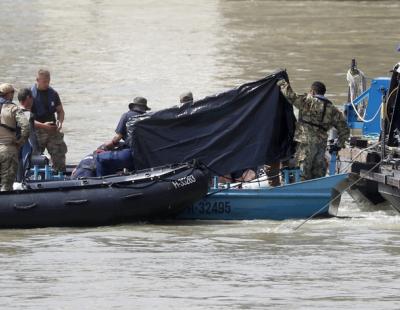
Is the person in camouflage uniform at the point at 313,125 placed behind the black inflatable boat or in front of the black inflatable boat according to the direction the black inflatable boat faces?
in front

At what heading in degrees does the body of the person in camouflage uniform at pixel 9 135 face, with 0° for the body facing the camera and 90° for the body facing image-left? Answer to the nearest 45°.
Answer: approximately 225°

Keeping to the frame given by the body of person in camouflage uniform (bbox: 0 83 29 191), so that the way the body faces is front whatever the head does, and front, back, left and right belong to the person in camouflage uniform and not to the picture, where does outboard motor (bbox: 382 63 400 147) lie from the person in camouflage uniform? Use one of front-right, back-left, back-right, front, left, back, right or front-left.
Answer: front-right

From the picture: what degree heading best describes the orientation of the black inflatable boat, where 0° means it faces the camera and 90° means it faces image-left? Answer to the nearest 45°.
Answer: approximately 270°
